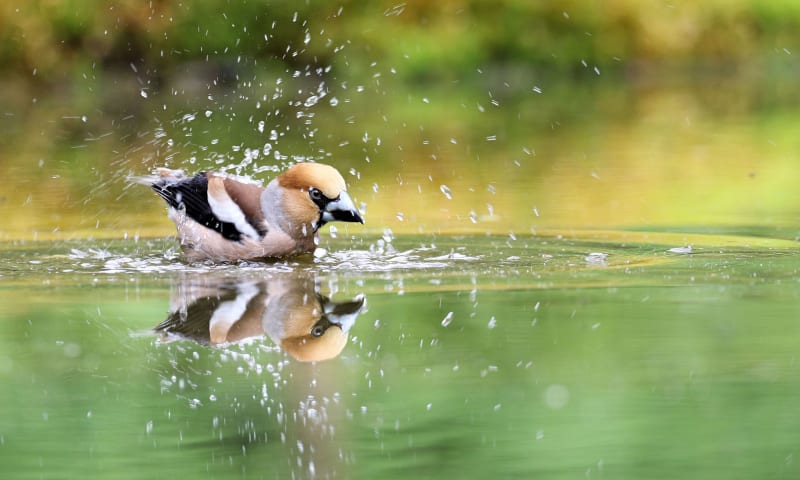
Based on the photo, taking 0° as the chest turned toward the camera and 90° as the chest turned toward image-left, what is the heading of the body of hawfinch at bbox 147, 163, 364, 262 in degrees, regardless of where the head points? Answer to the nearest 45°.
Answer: approximately 270°
